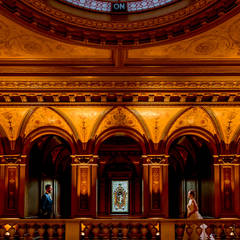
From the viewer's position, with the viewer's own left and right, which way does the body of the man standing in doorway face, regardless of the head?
facing to the right of the viewer

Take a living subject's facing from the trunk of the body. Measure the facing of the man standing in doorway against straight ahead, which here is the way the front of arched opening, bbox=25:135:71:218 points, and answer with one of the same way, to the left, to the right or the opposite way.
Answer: to the left

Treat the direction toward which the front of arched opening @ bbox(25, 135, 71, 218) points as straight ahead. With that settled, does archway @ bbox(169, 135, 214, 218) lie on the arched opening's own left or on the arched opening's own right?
on the arched opening's own left

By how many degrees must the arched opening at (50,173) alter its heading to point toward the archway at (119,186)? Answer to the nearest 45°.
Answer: approximately 135° to its left

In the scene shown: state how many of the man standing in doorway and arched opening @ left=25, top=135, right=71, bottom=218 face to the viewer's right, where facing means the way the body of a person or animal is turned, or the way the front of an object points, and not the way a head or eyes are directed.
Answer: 1

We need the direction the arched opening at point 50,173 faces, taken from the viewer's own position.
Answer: facing the viewer
